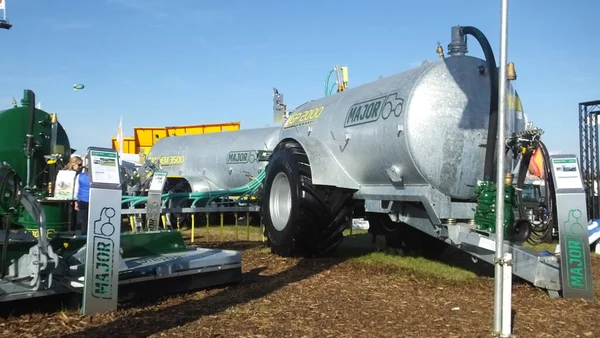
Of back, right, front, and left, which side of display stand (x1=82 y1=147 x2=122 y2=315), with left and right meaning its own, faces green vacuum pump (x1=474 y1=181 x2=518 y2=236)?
left

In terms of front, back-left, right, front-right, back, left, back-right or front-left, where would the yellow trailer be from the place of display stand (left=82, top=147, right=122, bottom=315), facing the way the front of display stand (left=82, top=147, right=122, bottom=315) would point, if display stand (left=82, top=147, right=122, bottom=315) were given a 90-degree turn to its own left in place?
left

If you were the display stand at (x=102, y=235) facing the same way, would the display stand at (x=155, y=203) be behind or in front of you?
behind

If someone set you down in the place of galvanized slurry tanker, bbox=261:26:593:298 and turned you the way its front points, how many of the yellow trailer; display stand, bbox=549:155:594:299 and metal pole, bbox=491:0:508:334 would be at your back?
1

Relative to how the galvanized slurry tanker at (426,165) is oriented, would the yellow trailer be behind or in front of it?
behind

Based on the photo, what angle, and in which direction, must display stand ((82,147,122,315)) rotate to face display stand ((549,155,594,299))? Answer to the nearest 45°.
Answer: approximately 90° to its left

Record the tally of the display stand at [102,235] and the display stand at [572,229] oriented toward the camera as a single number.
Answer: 2

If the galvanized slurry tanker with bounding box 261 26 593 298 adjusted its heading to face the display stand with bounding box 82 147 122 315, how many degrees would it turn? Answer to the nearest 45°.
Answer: approximately 90° to its right

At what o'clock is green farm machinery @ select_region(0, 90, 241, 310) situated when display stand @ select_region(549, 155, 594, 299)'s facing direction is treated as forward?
The green farm machinery is roughly at 2 o'clock from the display stand.

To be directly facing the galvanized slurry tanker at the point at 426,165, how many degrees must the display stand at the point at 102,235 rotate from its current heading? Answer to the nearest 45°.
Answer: approximately 90° to its left

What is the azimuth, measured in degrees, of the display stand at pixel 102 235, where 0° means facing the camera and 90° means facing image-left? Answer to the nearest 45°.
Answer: approximately 0°

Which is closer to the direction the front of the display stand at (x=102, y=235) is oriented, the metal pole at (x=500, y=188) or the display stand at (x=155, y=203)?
the metal pole

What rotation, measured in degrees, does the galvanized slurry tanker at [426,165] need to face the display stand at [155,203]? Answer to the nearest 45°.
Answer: approximately 135° to its right

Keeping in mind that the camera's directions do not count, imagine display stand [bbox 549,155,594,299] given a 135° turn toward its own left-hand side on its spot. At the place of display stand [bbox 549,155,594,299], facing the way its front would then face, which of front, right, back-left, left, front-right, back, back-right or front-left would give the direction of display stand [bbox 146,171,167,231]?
back-left
